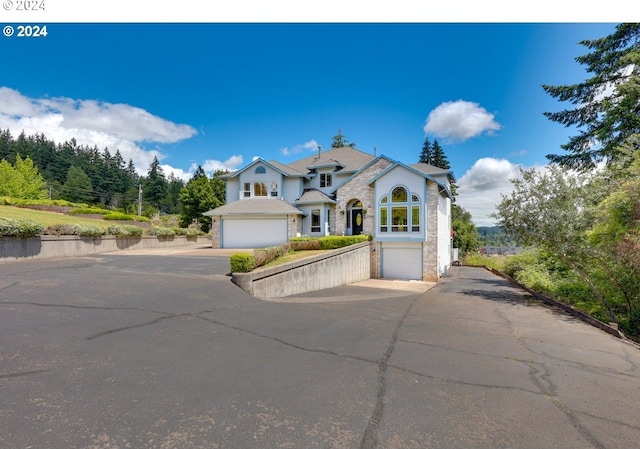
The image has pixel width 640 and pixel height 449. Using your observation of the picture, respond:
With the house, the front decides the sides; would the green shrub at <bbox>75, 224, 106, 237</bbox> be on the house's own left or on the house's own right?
on the house's own right

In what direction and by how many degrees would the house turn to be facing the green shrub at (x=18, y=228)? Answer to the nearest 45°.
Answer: approximately 45° to its right

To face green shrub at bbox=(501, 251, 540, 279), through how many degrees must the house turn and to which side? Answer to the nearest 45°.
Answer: approximately 90° to its left

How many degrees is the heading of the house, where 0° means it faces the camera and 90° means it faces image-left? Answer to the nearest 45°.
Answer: approximately 0°

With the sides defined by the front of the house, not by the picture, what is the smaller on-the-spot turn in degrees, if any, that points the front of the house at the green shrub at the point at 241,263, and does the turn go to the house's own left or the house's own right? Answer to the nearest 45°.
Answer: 0° — it already faces it

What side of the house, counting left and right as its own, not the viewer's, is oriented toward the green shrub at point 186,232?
right

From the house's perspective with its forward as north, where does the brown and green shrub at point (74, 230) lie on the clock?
The brown and green shrub is roughly at 2 o'clock from the house.

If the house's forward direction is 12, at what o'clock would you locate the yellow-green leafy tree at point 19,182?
The yellow-green leafy tree is roughly at 4 o'clock from the house.

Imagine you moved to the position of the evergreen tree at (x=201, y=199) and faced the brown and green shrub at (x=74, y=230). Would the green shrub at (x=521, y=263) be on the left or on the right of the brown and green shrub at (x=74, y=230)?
left

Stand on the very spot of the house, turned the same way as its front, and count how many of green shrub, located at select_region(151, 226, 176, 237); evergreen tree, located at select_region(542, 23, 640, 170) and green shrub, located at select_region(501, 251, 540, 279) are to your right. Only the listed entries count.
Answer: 1

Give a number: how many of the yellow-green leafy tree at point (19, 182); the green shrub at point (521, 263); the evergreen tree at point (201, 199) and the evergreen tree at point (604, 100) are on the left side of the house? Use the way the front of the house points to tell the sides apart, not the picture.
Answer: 2

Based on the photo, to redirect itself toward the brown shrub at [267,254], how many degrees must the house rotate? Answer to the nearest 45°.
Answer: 0° — it already faces it

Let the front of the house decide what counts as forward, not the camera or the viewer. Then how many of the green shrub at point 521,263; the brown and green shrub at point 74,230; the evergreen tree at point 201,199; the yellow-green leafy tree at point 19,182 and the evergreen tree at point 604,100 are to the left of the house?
2

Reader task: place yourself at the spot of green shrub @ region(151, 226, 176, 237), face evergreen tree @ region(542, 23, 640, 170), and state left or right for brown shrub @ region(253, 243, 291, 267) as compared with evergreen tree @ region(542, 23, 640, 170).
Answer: right
